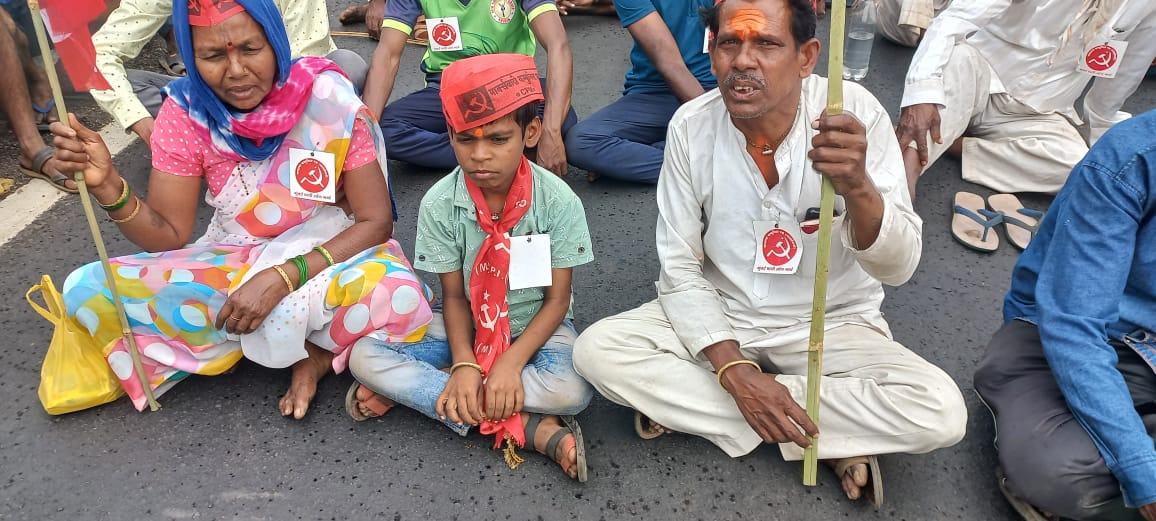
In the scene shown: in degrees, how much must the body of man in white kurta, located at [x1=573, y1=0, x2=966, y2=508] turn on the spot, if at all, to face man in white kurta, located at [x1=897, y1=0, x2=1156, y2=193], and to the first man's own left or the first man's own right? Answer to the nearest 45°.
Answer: approximately 135° to the first man's own left

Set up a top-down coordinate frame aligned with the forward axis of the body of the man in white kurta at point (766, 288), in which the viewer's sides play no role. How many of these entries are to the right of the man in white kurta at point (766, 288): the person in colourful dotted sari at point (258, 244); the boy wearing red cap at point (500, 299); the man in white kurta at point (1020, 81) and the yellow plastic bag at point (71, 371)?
3

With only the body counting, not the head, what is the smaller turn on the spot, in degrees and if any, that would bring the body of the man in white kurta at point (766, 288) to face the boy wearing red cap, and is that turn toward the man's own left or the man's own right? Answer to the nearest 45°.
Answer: approximately 90° to the man's own right

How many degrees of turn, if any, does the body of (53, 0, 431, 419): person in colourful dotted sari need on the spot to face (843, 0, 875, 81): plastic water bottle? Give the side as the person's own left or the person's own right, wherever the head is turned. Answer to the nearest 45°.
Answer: approximately 90° to the person's own left

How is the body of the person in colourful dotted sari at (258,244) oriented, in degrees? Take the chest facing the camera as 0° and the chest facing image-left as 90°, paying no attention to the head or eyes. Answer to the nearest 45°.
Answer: approximately 0°

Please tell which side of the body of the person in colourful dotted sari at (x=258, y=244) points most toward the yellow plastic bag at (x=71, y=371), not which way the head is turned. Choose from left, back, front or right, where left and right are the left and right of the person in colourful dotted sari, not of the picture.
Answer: right

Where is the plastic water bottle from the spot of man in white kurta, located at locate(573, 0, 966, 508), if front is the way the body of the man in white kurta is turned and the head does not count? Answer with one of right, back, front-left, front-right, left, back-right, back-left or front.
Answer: back

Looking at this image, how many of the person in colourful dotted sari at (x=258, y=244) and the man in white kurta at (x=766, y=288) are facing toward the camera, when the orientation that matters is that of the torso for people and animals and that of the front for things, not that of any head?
2
